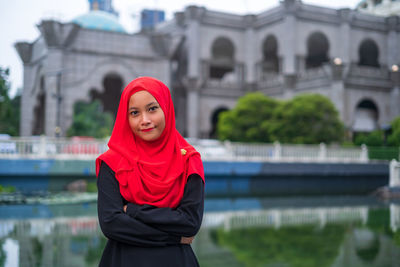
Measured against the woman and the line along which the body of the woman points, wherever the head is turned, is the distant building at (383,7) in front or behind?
behind

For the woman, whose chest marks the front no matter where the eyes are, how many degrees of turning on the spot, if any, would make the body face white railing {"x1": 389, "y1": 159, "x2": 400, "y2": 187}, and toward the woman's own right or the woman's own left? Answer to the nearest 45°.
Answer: approximately 135° to the woman's own left

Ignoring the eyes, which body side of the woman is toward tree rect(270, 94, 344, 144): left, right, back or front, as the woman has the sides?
back

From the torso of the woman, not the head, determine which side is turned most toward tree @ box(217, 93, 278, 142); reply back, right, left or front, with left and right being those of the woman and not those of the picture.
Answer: back

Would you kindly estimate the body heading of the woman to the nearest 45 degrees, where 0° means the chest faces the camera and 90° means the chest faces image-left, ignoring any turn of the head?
approximately 0°

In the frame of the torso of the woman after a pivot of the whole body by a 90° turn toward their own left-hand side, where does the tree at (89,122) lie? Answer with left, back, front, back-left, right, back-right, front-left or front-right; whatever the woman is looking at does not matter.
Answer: left

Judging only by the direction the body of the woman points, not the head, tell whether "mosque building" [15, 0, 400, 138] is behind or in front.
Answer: behind
